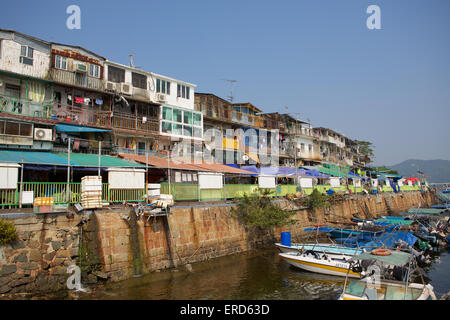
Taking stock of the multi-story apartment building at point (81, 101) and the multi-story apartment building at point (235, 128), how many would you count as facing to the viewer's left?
0

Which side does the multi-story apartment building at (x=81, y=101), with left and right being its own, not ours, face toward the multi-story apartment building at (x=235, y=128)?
left

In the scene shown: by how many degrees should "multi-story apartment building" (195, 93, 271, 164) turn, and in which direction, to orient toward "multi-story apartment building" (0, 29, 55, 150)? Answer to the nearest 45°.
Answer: approximately 90° to its right

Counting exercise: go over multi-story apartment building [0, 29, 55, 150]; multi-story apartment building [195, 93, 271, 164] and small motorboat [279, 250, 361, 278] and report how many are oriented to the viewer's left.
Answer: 1

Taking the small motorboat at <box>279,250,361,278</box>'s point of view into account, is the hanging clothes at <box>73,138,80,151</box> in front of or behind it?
in front

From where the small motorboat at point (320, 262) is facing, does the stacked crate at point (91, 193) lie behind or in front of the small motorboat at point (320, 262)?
in front

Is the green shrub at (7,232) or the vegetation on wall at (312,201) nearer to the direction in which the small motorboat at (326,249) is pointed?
the green shrub

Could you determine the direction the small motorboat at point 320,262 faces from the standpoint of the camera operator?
facing to the left of the viewer

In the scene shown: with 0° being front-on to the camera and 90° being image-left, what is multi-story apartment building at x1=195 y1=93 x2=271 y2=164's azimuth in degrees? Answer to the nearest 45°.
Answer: approximately 315°

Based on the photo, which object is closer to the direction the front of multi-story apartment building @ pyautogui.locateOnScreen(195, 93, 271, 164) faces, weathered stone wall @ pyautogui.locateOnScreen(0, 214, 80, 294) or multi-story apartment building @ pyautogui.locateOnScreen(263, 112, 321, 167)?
the weathered stone wall

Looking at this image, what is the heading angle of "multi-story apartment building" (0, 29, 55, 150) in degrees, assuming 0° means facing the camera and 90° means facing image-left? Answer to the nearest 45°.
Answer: approximately 315°

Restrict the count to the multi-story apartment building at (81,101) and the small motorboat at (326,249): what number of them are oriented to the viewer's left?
1

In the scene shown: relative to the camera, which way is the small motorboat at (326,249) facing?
to the viewer's left

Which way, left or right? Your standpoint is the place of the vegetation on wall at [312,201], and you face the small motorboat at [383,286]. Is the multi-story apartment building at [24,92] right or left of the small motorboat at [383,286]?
right

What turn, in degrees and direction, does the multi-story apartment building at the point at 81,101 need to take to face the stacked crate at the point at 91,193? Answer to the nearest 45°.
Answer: approximately 45° to its right

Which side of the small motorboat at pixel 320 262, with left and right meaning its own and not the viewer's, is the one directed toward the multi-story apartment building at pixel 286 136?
right

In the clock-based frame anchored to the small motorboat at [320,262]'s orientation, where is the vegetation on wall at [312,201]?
The vegetation on wall is roughly at 3 o'clock from the small motorboat.
